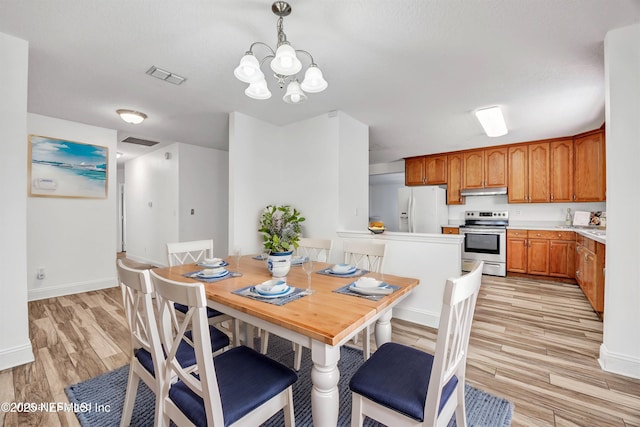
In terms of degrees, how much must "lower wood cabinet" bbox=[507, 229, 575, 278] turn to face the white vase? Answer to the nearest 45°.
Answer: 0° — it already faces it

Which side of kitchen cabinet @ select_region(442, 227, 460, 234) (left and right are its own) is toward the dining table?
front

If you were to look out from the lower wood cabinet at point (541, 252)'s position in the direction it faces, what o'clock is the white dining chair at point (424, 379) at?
The white dining chair is roughly at 12 o'clock from the lower wood cabinet.

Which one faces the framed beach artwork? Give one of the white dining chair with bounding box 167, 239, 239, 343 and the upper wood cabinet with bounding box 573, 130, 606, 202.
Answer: the upper wood cabinet

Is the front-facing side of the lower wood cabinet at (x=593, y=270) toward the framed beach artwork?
yes

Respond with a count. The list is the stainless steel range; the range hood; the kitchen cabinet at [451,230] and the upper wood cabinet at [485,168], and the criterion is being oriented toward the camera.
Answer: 4

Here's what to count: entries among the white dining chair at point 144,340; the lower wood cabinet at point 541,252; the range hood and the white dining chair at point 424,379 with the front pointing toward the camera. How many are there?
2

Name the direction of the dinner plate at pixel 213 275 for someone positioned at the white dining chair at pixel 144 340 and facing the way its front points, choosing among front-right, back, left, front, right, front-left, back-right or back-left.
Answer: front

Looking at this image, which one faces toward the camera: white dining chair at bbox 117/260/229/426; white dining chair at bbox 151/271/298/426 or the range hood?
the range hood

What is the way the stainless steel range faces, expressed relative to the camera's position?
facing the viewer

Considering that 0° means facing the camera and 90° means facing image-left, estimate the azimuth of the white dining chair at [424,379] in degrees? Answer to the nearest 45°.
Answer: approximately 135°

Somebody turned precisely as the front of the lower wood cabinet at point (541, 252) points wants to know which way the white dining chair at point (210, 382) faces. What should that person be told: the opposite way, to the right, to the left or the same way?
the opposite way

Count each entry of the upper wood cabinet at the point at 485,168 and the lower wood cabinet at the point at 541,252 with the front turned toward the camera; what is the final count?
2

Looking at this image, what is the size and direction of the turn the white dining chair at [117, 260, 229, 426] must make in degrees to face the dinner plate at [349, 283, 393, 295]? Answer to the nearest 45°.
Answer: approximately 45° to its right

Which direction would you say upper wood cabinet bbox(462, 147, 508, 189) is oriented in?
toward the camera

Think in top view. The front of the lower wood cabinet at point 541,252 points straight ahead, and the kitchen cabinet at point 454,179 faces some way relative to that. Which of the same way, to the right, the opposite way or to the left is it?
the same way
